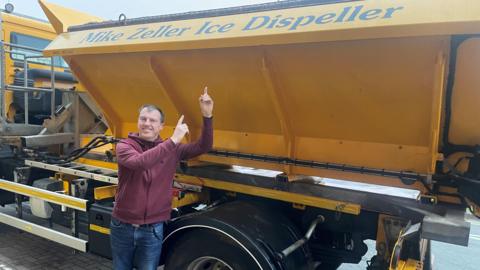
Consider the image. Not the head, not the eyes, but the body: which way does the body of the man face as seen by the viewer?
toward the camera
